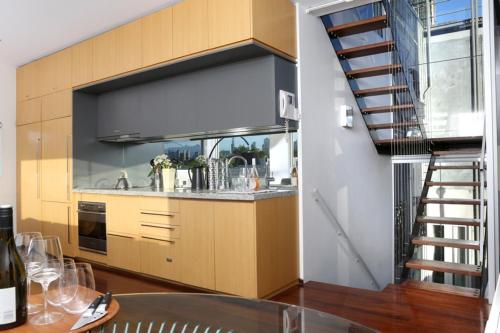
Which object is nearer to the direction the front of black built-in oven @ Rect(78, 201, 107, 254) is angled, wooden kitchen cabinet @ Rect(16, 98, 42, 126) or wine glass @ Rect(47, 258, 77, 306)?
the wine glass

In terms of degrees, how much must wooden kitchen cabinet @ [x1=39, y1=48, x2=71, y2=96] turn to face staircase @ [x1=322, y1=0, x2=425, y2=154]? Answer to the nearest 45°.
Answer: approximately 90° to its left

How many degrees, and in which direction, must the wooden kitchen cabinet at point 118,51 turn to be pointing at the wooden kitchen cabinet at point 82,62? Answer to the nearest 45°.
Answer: approximately 90° to its right

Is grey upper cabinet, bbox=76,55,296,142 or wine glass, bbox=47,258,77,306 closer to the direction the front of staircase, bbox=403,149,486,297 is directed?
the wine glass
